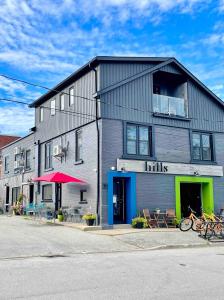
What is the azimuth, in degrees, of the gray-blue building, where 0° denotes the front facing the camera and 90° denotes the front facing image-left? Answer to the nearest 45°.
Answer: approximately 315°

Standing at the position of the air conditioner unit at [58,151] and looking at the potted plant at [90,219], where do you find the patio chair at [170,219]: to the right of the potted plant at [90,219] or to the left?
left
